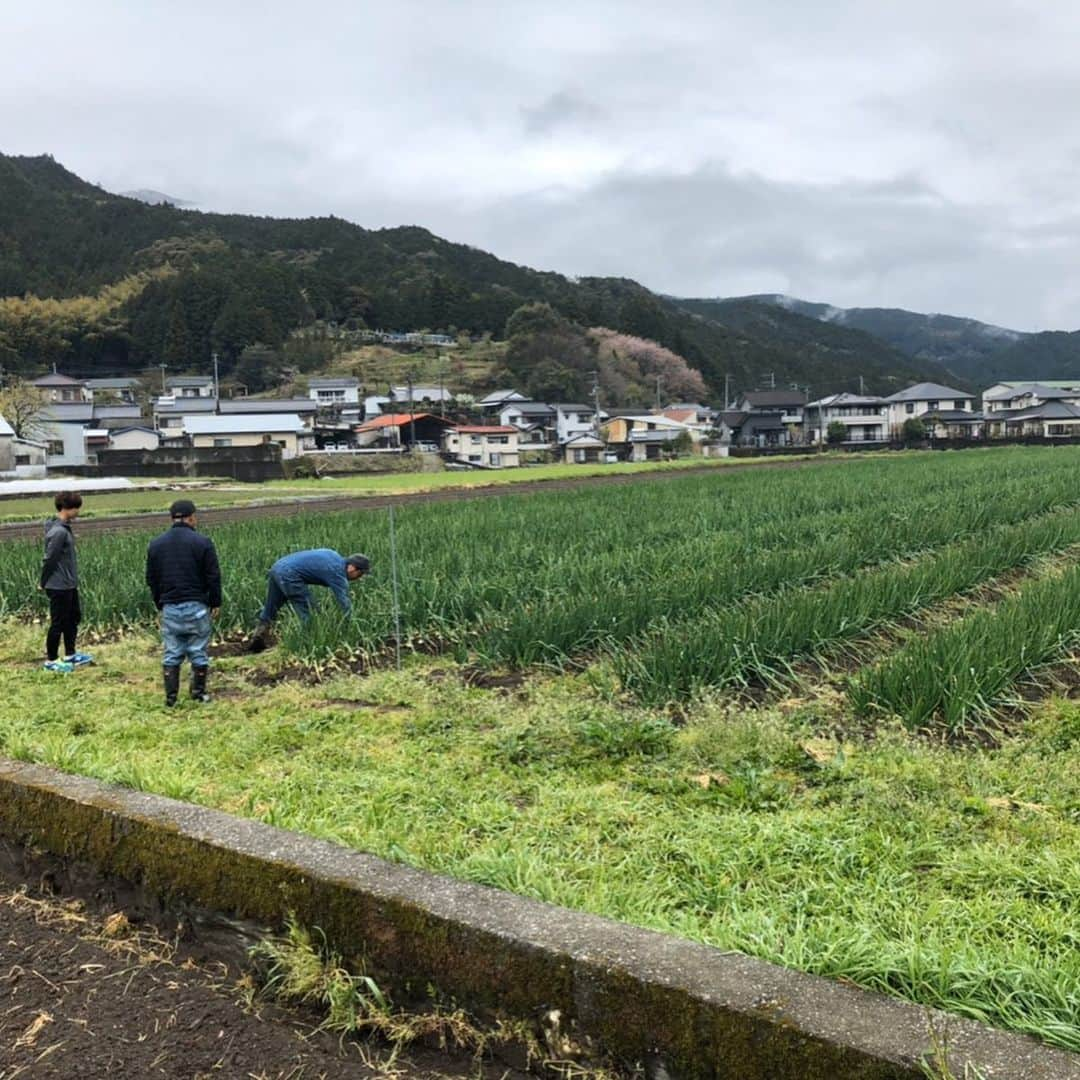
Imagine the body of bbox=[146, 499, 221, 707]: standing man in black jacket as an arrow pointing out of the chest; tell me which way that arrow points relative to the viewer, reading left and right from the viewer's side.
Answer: facing away from the viewer

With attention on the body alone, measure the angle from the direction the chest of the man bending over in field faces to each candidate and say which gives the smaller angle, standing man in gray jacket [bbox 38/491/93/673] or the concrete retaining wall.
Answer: the concrete retaining wall

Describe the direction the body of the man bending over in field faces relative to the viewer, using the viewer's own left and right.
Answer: facing to the right of the viewer

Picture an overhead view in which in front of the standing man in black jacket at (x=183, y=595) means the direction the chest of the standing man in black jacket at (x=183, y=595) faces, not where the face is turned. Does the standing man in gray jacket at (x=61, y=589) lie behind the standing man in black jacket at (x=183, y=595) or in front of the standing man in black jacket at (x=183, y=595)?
in front

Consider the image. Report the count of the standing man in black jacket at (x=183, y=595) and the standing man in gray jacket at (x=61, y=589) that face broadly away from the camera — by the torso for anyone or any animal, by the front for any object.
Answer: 1

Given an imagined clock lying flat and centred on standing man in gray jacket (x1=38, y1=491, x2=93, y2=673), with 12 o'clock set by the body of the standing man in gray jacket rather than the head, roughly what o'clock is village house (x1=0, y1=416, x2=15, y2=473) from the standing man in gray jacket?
The village house is roughly at 9 o'clock from the standing man in gray jacket.

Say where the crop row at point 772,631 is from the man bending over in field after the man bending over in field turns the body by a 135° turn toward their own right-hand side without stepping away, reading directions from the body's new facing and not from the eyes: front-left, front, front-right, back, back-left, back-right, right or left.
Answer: left

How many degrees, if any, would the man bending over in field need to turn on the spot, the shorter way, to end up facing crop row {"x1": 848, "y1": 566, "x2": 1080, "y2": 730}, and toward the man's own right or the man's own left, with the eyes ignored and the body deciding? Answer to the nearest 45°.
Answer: approximately 45° to the man's own right

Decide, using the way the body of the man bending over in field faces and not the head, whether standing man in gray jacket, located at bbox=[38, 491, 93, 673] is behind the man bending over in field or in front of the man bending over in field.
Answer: behind

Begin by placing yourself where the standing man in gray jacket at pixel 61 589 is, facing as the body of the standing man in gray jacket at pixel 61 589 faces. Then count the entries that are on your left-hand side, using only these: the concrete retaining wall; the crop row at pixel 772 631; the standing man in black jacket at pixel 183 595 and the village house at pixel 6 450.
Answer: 1

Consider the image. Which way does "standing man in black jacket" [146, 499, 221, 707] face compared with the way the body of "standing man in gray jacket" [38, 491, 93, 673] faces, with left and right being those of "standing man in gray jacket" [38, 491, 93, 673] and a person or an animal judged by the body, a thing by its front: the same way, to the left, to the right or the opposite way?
to the left

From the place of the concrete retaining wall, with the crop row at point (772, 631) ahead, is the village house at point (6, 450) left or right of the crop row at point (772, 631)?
left

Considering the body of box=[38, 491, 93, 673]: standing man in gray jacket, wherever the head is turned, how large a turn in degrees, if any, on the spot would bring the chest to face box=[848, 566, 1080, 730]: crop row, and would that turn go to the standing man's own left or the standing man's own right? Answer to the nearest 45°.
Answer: approximately 45° to the standing man's own right

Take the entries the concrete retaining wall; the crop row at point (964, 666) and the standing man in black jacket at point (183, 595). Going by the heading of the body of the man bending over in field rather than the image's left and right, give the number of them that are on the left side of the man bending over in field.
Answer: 0

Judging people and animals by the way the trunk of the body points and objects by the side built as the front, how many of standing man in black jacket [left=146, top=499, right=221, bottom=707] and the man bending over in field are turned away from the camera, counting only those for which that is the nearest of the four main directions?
1

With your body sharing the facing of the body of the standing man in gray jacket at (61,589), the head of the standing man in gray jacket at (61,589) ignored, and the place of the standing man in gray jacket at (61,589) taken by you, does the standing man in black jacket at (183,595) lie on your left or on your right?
on your right

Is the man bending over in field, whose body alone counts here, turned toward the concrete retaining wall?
no

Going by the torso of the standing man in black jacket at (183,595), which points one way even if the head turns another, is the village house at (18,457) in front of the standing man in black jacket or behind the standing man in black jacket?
in front

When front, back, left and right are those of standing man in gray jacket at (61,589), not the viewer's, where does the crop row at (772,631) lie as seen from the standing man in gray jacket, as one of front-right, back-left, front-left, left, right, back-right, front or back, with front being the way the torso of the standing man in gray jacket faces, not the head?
front-right

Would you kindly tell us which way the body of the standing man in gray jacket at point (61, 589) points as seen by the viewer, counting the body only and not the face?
to the viewer's right
